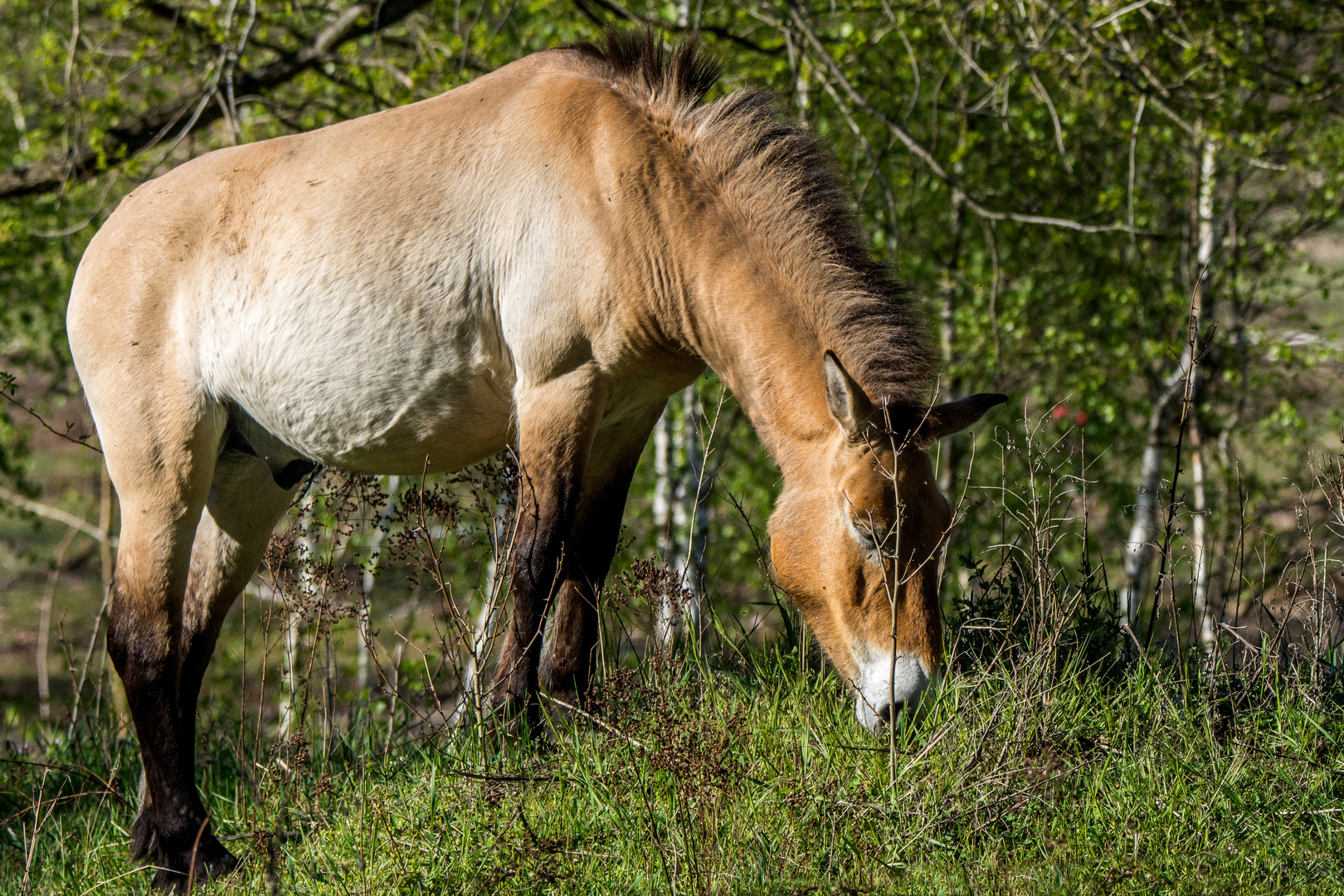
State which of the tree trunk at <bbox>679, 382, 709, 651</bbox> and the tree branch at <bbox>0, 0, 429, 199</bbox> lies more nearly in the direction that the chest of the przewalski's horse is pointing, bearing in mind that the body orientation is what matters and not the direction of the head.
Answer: the tree trunk

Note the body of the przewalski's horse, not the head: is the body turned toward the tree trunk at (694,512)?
no

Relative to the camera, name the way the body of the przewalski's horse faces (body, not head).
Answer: to the viewer's right

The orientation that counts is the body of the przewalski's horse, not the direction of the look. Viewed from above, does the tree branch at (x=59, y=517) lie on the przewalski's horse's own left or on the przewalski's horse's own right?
on the przewalski's horse's own left

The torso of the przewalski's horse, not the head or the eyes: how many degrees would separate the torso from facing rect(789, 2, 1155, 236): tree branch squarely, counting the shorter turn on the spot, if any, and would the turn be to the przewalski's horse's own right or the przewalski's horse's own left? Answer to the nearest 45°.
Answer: approximately 45° to the przewalski's horse's own left

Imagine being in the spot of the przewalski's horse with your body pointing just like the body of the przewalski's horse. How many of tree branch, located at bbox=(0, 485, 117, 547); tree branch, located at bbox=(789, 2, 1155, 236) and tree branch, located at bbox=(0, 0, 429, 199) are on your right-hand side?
0
